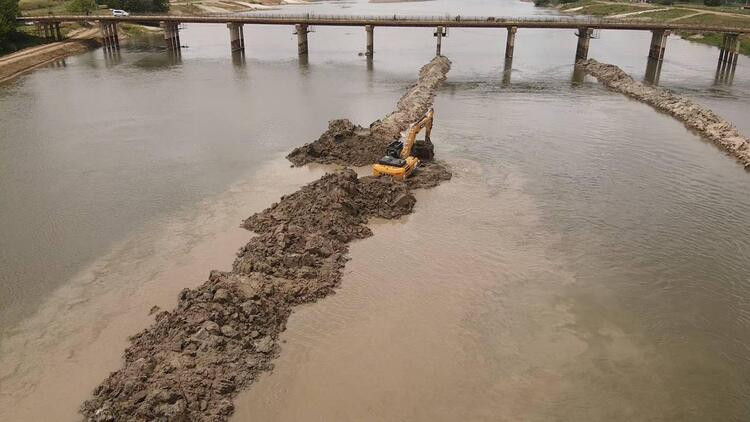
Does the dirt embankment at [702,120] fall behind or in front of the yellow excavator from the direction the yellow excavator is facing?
in front

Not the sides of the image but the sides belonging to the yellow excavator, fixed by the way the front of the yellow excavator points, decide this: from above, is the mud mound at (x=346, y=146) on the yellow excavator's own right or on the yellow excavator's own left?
on the yellow excavator's own left

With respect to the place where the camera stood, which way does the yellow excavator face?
facing away from the viewer and to the right of the viewer
